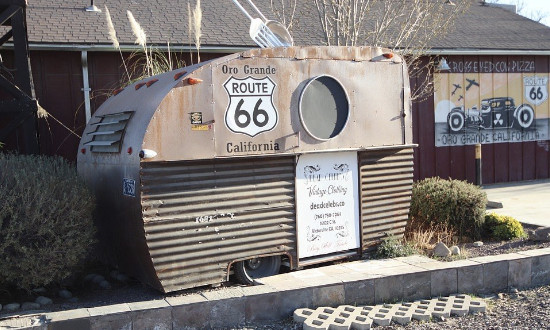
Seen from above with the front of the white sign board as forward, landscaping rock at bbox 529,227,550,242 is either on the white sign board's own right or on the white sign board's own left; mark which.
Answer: on the white sign board's own left

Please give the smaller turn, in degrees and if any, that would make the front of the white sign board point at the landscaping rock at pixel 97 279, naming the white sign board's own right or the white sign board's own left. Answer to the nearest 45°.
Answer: approximately 135° to the white sign board's own right

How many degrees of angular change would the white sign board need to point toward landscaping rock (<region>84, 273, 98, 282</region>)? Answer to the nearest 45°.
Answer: approximately 135° to its right

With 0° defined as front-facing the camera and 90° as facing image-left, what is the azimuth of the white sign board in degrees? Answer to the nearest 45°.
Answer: approximately 315°
